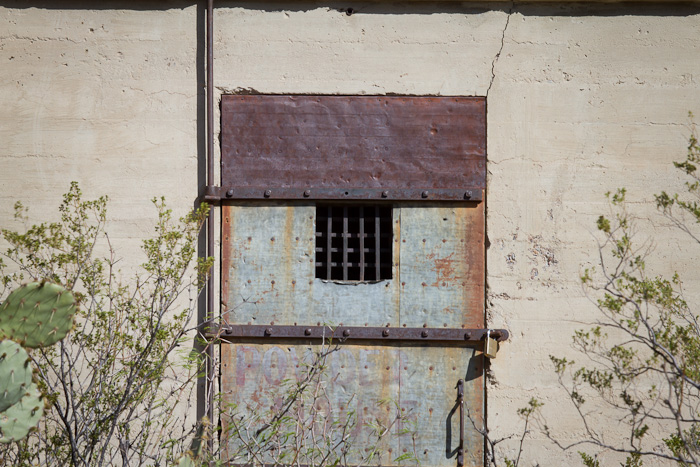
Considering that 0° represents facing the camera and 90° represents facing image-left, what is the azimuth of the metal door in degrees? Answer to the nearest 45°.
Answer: approximately 0°

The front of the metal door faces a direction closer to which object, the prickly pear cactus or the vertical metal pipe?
the prickly pear cactus

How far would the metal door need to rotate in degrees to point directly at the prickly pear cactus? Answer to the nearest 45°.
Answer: approximately 45° to its right

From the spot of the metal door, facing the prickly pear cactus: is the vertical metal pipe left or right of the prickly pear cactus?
right

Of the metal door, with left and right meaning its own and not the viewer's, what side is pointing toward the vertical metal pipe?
right
